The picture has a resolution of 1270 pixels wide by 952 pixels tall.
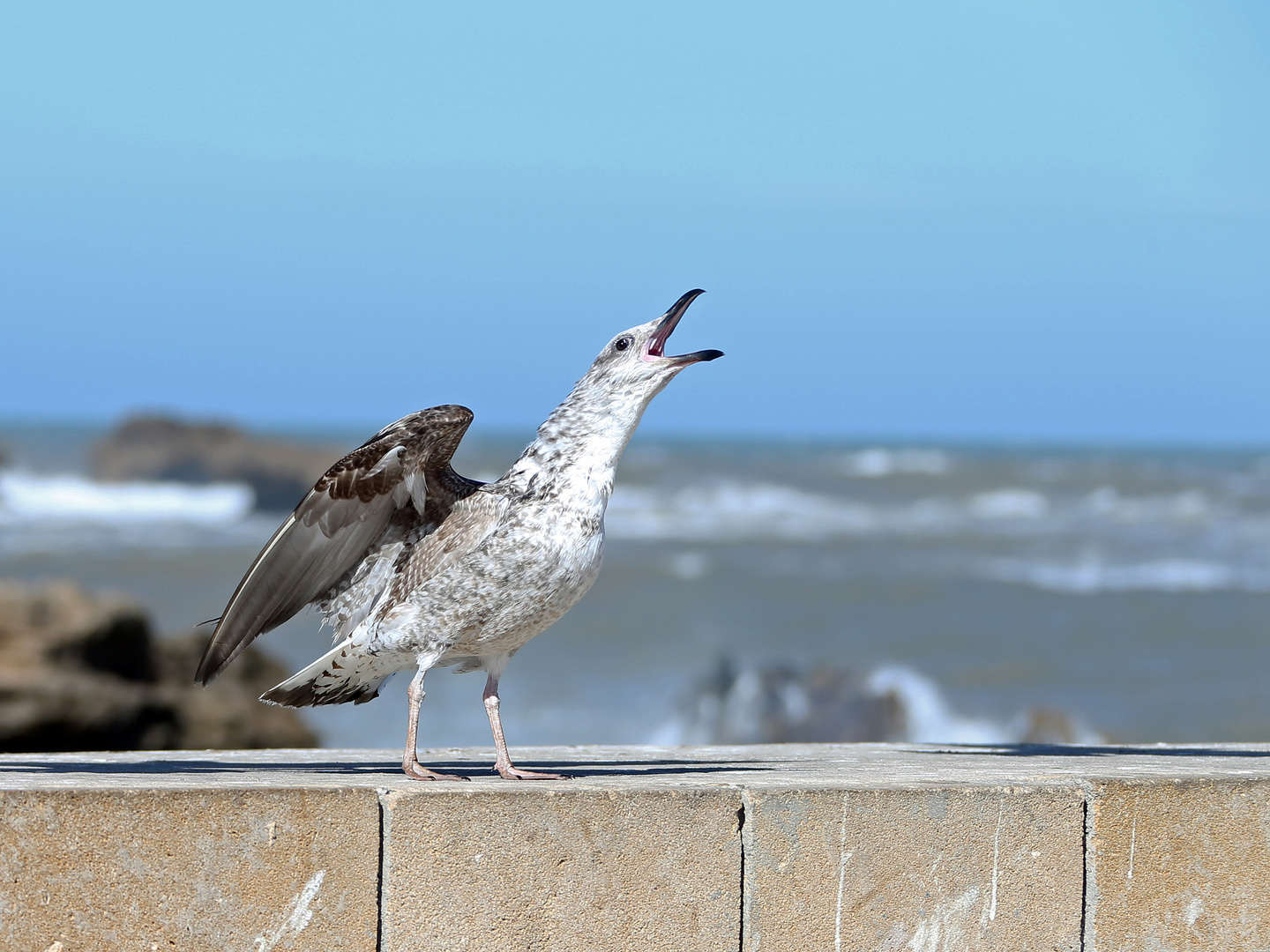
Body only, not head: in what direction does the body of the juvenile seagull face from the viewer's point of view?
to the viewer's right
